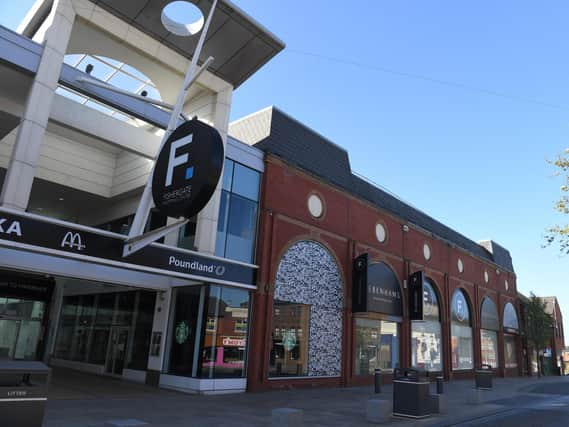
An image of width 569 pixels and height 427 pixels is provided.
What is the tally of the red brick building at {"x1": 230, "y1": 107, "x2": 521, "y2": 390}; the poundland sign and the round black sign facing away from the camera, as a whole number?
0

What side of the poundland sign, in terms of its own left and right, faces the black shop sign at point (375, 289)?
left

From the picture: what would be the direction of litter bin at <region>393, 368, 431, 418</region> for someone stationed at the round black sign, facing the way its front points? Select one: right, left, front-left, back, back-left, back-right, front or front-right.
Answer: back-left

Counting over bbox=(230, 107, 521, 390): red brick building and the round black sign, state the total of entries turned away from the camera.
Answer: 0

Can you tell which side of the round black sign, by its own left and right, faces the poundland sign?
right

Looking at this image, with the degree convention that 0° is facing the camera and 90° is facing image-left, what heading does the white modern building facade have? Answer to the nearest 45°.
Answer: approximately 315°

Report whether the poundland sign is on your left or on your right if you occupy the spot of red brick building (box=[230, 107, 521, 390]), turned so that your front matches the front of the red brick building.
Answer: on your right

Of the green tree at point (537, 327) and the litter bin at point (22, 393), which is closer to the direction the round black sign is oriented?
the litter bin

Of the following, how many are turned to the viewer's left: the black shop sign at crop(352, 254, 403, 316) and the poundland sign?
0
